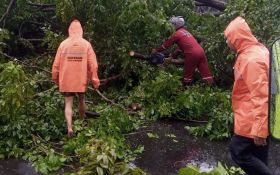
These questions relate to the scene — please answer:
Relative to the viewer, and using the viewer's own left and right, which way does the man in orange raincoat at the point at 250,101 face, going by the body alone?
facing to the left of the viewer

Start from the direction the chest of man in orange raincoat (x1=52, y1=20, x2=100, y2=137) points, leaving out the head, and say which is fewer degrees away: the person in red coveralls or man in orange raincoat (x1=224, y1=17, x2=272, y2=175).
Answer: the person in red coveralls

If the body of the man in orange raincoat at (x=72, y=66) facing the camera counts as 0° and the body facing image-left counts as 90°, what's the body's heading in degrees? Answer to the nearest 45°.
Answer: approximately 180°

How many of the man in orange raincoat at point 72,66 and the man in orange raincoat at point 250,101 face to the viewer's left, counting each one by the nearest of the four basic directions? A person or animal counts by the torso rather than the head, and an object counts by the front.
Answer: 1

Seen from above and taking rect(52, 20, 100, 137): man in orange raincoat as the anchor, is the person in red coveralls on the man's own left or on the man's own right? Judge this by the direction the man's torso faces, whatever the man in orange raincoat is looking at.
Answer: on the man's own right
